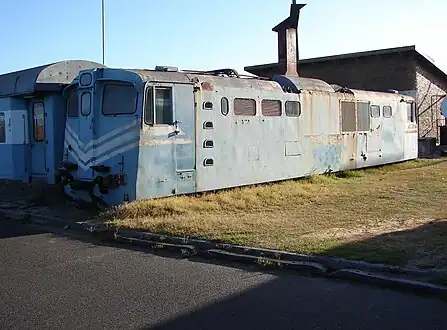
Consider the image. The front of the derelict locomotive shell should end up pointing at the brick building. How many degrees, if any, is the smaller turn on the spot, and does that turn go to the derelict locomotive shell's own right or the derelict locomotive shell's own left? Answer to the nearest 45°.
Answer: approximately 180°

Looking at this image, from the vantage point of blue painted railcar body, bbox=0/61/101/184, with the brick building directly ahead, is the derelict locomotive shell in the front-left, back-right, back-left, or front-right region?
front-right

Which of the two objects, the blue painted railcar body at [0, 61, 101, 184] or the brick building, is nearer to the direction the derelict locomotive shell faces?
the blue painted railcar body

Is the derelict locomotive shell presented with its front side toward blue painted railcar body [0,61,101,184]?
no

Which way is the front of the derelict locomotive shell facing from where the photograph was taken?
facing the viewer and to the left of the viewer
